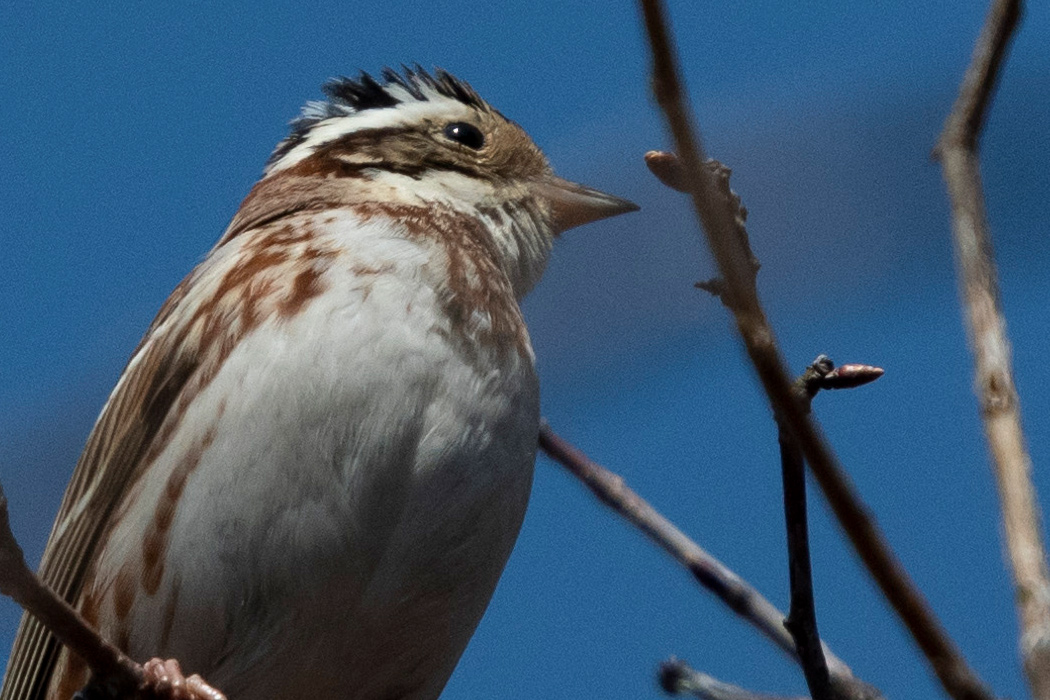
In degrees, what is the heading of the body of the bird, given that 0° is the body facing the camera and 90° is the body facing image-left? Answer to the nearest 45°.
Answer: approximately 315°

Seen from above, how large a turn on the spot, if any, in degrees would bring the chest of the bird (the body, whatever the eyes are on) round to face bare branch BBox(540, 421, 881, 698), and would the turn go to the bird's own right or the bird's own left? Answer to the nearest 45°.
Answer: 0° — it already faces it
